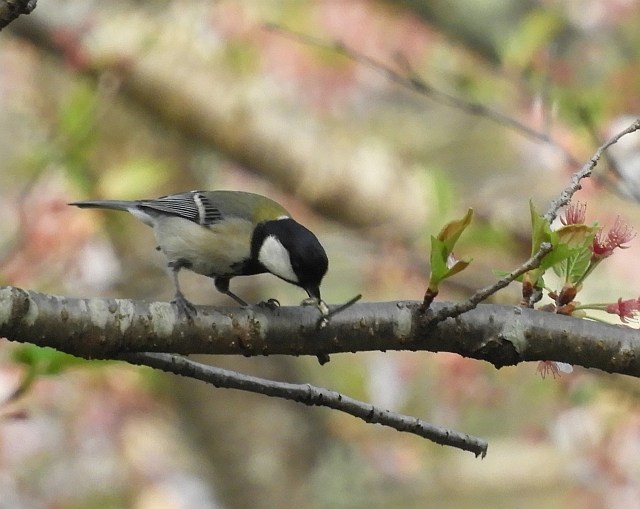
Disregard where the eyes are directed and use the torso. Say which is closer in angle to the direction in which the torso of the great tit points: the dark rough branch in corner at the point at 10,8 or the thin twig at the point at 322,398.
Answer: the thin twig

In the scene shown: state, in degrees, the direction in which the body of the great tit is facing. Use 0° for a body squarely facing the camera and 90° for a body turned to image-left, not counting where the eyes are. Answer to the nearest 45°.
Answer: approximately 270°

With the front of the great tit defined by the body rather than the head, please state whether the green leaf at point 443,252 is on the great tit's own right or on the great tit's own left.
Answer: on the great tit's own right

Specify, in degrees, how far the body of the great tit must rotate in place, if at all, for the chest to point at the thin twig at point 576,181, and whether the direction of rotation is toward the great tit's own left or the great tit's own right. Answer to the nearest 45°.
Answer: approximately 45° to the great tit's own right

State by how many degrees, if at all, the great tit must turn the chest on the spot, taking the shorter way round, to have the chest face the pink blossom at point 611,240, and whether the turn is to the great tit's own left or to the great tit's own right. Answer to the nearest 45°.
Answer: approximately 45° to the great tit's own right
